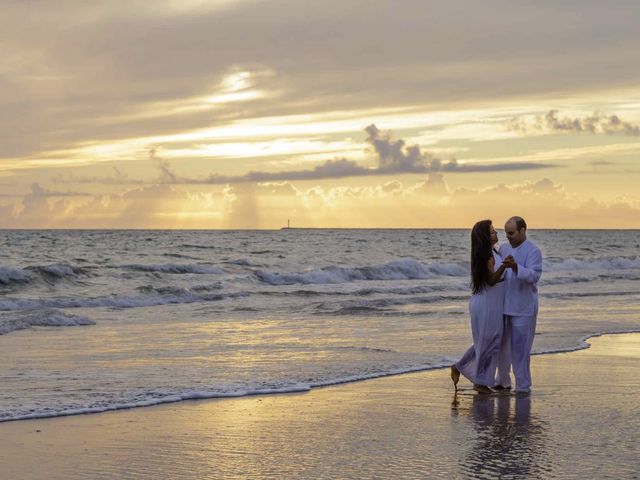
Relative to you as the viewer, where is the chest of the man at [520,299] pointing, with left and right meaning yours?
facing the viewer and to the left of the viewer

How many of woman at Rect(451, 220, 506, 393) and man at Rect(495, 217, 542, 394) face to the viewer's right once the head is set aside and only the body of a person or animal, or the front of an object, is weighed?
1

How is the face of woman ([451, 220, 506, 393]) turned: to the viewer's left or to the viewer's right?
to the viewer's right

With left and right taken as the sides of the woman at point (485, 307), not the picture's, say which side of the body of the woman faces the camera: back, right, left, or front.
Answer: right
